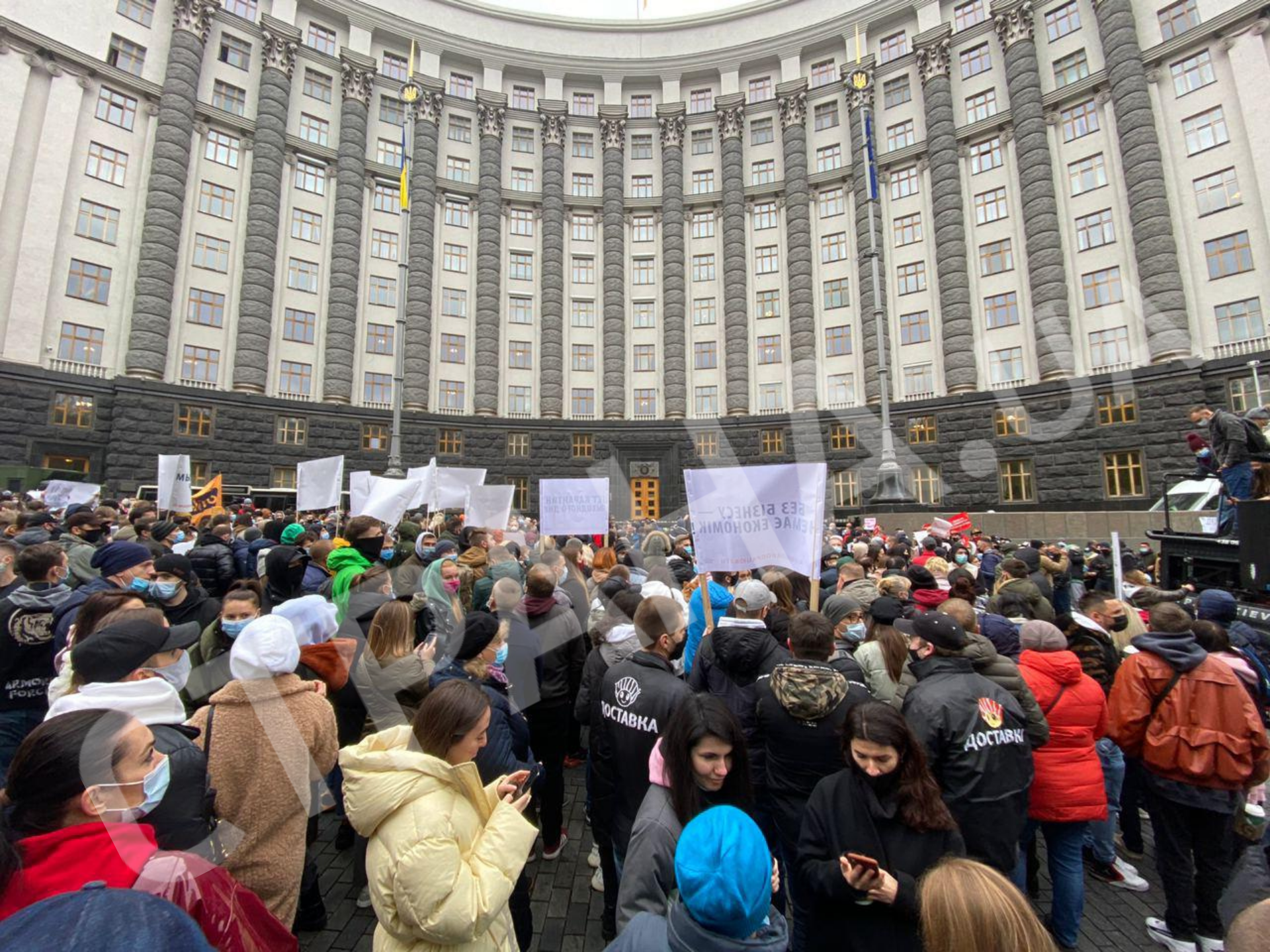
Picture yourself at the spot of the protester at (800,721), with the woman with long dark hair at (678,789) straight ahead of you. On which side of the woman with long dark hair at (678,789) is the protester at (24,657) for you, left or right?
right

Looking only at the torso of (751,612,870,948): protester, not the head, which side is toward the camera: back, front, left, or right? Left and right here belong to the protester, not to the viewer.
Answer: back

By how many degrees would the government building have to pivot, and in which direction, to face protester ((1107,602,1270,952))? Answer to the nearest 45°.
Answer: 0° — it already faces them

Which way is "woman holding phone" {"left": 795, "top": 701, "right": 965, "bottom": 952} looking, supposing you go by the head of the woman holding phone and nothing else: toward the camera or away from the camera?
toward the camera

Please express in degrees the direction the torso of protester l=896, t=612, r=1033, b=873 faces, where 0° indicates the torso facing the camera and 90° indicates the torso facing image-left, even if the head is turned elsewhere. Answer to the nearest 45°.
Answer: approximately 135°

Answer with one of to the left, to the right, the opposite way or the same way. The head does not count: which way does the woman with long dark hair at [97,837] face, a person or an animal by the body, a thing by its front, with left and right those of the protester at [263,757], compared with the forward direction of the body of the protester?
to the right

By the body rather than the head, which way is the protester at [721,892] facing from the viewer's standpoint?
away from the camera

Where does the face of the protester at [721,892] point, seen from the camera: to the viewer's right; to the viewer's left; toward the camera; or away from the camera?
away from the camera

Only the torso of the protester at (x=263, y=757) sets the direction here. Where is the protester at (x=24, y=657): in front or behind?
in front

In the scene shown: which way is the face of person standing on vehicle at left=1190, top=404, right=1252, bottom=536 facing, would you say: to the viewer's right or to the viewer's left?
to the viewer's left

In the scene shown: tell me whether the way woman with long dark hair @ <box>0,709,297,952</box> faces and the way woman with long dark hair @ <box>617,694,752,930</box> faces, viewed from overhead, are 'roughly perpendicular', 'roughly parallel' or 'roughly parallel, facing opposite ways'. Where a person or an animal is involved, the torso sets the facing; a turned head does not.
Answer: roughly perpendicular

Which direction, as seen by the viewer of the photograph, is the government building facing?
facing the viewer

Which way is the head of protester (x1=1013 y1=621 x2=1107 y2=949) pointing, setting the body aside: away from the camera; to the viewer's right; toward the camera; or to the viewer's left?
away from the camera

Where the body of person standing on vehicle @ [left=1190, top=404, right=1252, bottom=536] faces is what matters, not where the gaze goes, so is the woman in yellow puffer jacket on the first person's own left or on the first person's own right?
on the first person's own left

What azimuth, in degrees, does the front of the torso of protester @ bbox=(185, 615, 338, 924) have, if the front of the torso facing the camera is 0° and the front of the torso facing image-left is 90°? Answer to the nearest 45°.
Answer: approximately 180°

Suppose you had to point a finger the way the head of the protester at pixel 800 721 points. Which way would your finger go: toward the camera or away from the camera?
away from the camera
